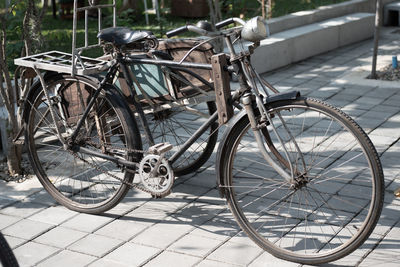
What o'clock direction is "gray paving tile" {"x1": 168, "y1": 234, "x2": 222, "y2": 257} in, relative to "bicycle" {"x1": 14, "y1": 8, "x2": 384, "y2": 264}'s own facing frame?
The gray paving tile is roughly at 3 o'clock from the bicycle.

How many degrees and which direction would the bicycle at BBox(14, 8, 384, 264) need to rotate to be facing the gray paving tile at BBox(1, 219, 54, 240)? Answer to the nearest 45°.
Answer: approximately 135° to its right

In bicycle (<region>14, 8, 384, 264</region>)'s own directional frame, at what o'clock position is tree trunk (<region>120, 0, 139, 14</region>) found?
The tree trunk is roughly at 7 o'clock from the bicycle.

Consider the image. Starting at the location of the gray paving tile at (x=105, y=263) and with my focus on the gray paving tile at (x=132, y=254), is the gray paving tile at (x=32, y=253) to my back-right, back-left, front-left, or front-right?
back-left

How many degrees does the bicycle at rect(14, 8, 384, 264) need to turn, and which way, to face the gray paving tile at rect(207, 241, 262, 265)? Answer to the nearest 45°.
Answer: approximately 45° to its right

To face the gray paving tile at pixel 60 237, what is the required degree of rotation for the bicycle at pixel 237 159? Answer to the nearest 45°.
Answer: approximately 135° to its right

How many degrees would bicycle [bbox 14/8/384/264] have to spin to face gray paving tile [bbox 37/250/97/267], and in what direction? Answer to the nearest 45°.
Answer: approximately 90° to its right

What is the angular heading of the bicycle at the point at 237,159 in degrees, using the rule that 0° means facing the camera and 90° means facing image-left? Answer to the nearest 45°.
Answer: approximately 315°

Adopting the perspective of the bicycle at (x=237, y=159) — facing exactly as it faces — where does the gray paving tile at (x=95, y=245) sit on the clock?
The gray paving tile is roughly at 4 o'clock from the bicycle.

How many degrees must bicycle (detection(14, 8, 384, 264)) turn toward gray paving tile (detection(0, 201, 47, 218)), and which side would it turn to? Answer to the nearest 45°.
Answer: approximately 135° to its right
